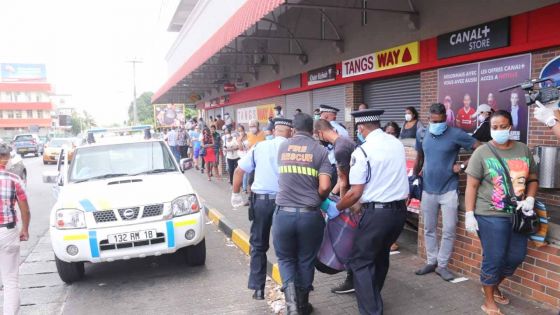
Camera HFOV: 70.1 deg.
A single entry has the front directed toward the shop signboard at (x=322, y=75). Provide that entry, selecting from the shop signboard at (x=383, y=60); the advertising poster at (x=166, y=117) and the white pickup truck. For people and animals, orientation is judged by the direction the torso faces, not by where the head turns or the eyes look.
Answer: the advertising poster

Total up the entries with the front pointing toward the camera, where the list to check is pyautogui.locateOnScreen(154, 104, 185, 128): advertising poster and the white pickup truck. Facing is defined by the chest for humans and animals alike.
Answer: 2

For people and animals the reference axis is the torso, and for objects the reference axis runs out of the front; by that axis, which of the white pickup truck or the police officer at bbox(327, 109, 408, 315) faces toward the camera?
the white pickup truck

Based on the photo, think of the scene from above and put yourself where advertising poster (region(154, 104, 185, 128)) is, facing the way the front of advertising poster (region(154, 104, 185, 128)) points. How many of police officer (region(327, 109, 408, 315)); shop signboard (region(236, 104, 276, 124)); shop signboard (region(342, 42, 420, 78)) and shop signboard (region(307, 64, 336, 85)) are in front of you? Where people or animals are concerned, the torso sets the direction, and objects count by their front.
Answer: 4

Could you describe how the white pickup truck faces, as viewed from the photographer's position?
facing the viewer

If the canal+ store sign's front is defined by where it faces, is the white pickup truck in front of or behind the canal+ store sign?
in front

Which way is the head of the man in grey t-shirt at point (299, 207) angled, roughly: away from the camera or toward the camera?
away from the camera

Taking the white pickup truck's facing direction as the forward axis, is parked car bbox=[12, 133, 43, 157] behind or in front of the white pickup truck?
behind

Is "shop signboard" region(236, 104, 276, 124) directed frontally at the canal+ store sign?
no

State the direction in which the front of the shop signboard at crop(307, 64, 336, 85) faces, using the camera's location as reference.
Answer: facing the viewer and to the left of the viewer

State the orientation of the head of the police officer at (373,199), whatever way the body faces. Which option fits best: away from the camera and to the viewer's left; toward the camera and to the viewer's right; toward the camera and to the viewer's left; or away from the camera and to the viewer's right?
away from the camera and to the viewer's left

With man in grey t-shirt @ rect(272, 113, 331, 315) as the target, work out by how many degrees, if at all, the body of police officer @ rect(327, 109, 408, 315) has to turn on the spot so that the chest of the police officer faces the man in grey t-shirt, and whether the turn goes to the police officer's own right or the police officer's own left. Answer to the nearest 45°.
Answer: approximately 45° to the police officer's own left

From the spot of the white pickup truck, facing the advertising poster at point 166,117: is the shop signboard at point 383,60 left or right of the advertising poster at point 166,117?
right

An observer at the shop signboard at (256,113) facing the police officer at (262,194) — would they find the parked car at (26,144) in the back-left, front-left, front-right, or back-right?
back-right

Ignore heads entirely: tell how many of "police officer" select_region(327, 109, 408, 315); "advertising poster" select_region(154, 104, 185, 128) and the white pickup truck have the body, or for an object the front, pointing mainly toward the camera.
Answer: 2

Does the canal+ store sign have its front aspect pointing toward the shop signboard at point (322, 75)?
no

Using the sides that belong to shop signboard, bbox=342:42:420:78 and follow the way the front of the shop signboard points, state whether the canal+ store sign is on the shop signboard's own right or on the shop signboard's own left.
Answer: on the shop signboard's own left

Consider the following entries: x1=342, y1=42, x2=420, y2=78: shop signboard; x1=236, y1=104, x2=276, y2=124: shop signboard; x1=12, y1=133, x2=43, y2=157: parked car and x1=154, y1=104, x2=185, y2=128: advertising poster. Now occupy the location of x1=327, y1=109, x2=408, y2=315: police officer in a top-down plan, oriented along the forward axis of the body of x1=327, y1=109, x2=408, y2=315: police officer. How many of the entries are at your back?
0

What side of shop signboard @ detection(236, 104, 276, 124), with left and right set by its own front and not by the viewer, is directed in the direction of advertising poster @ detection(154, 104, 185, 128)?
right

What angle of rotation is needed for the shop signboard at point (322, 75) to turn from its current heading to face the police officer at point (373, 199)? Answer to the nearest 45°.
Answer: approximately 45° to its left

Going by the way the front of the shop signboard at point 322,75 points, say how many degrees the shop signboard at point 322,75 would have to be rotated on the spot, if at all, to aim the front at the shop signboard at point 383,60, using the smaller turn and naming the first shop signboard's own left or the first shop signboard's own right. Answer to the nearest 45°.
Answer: approximately 90° to the first shop signboard's own left
